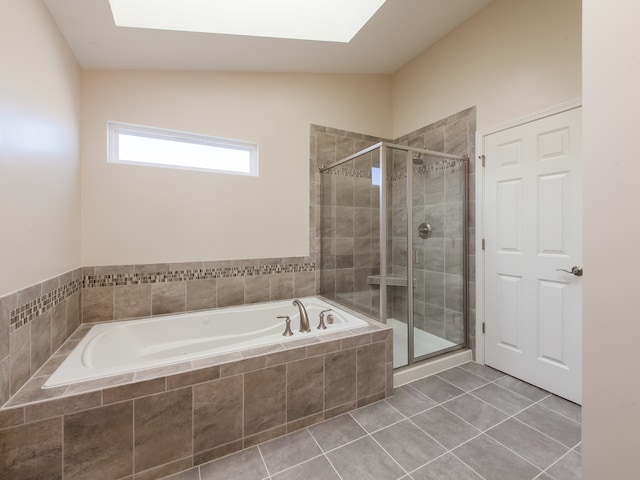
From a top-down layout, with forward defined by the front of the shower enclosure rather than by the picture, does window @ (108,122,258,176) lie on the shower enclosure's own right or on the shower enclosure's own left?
on the shower enclosure's own right

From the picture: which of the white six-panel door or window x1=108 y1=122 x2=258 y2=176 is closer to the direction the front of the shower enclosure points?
the white six-panel door

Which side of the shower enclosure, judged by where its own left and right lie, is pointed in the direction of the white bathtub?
right

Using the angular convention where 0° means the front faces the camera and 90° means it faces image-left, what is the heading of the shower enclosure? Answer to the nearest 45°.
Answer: approximately 315°

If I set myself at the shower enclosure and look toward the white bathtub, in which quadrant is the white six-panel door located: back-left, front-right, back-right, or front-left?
back-left
